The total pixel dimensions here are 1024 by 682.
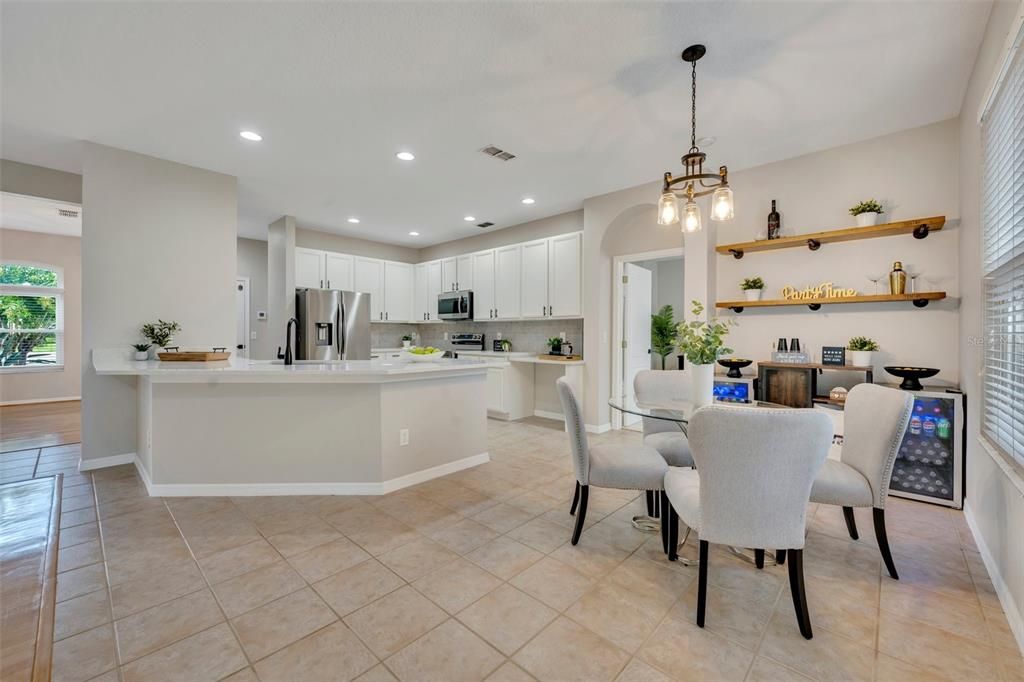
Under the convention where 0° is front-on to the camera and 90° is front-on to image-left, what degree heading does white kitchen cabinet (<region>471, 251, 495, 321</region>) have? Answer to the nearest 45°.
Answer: approximately 45°

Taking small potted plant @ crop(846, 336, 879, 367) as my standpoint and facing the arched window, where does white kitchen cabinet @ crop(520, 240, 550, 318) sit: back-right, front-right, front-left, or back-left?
front-right

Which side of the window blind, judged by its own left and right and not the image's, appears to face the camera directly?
left

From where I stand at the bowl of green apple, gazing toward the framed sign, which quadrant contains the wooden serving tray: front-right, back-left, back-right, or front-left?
back-right

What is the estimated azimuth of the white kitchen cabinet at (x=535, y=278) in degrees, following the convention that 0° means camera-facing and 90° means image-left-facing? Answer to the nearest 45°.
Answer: approximately 45°

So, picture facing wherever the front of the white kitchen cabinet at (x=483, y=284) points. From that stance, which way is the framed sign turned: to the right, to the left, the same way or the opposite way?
the same way

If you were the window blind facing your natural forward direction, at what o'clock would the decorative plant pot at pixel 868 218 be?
The decorative plant pot is roughly at 2 o'clock from the window blind.

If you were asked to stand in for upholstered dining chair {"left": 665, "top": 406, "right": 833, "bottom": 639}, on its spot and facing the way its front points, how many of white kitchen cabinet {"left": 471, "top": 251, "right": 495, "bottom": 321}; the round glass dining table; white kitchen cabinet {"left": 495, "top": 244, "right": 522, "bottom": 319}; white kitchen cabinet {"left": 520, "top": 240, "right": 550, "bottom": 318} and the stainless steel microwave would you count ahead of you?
5

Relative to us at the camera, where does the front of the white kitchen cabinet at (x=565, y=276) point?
facing the viewer and to the left of the viewer

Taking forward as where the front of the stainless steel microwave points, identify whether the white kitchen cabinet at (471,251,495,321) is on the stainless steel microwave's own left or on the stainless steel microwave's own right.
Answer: on the stainless steel microwave's own left

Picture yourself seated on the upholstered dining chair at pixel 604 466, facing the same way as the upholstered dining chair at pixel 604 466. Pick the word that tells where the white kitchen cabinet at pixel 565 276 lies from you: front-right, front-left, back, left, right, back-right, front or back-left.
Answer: left

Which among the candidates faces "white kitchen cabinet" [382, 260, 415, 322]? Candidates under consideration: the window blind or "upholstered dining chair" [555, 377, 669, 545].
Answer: the window blind

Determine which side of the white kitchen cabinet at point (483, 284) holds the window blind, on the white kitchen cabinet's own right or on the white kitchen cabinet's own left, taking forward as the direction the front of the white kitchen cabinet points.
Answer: on the white kitchen cabinet's own left

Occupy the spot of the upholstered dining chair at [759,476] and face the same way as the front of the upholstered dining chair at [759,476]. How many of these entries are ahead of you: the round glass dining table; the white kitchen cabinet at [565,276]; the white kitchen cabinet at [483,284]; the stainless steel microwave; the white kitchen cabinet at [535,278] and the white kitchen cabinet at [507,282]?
6

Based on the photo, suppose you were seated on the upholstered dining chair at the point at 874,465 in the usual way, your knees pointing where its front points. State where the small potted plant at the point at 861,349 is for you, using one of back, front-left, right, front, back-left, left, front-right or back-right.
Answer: back-right

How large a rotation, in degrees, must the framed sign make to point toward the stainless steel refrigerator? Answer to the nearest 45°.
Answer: approximately 90° to its right

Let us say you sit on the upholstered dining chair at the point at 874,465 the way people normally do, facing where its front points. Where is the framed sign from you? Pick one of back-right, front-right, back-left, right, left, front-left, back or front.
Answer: back-right

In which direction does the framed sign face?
toward the camera

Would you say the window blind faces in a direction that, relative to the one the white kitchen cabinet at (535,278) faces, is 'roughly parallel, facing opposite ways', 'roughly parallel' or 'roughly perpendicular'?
roughly perpendicular

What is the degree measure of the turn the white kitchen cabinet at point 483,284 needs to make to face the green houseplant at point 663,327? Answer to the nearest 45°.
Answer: approximately 135° to its left
